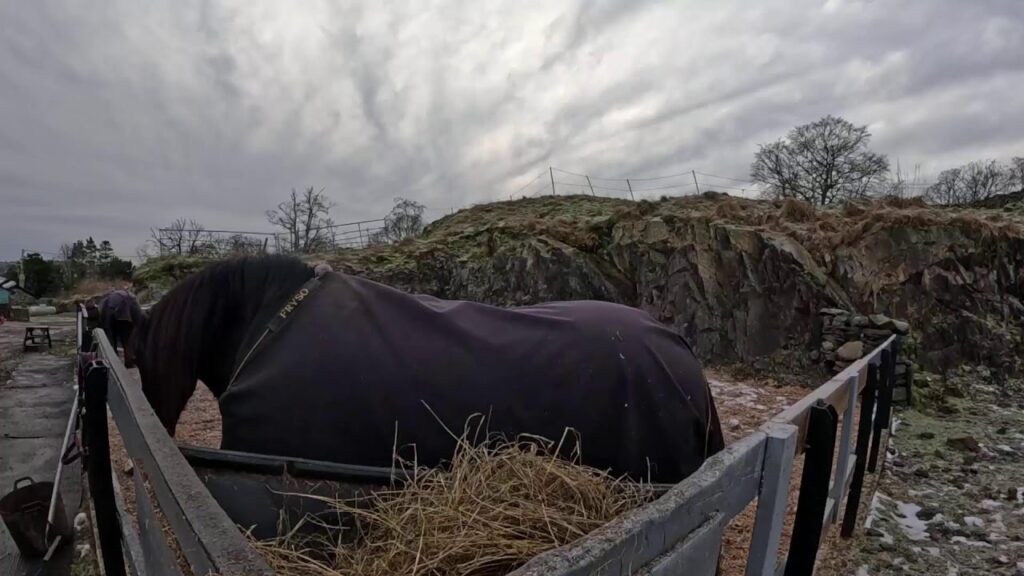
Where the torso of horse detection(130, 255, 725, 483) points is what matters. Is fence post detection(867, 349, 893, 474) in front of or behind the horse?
behind

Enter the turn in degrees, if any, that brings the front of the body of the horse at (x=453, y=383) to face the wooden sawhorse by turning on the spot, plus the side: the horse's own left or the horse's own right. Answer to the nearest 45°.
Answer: approximately 45° to the horse's own right

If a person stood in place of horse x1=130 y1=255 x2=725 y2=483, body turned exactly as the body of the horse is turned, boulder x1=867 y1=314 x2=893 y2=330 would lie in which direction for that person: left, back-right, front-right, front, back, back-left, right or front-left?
back-right

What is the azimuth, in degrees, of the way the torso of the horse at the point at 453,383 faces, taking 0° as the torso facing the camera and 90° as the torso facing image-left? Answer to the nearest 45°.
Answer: approximately 90°

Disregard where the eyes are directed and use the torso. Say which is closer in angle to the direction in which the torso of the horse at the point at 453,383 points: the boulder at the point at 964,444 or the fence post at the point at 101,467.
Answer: the fence post

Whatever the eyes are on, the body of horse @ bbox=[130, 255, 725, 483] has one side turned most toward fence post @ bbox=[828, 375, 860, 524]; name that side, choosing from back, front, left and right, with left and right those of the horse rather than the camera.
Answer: back

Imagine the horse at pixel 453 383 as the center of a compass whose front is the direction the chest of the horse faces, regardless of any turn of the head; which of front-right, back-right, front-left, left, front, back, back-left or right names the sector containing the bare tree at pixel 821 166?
back-right

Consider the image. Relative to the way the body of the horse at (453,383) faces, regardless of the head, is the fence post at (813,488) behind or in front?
behind

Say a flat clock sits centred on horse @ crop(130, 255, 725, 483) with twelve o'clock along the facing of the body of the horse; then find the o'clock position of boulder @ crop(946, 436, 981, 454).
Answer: The boulder is roughly at 5 o'clock from the horse.
